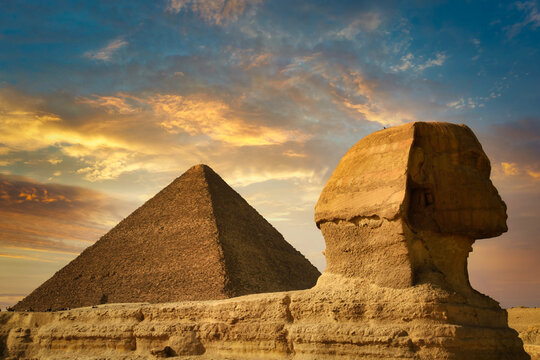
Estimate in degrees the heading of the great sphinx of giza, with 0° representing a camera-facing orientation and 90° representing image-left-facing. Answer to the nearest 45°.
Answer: approximately 270°
